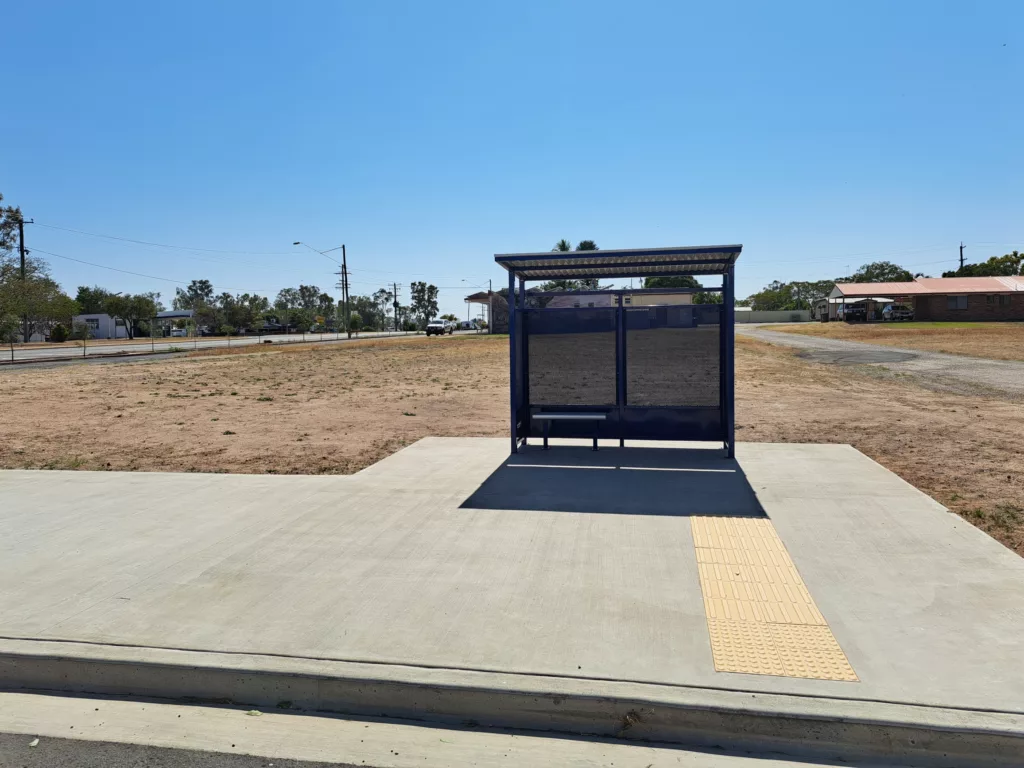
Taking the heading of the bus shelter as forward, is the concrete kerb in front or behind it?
in front

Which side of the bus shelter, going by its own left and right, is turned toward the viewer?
front

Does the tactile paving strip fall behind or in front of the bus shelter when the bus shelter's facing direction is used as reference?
in front
